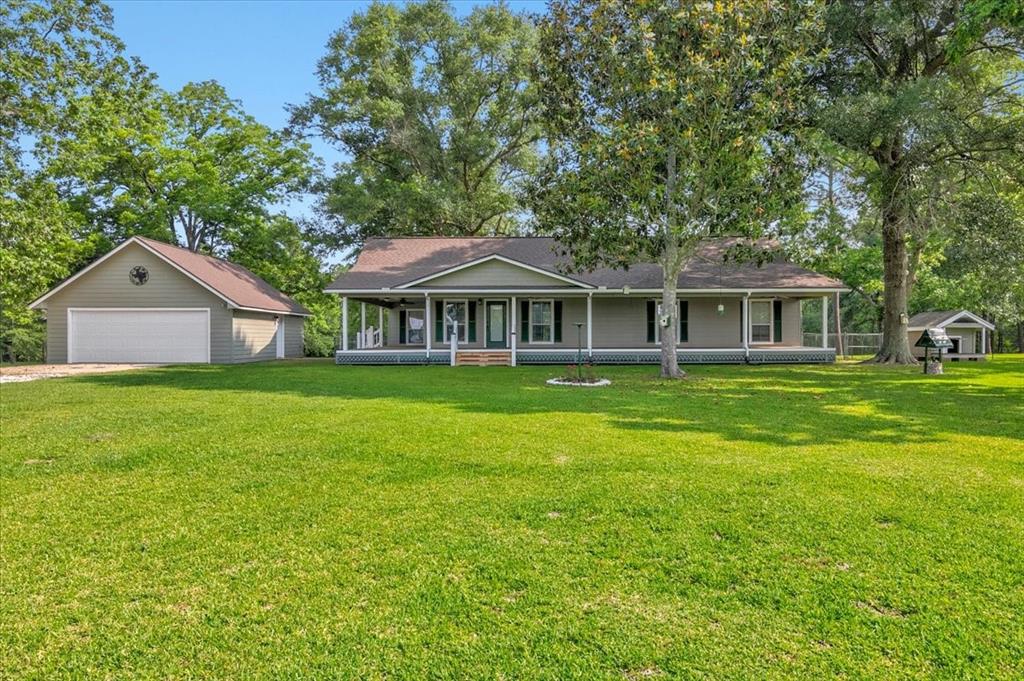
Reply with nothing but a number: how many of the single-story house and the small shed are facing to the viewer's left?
0

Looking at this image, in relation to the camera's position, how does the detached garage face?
facing the viewer and to the left of the viewer

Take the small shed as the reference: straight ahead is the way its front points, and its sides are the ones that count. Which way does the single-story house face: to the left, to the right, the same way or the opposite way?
the same way

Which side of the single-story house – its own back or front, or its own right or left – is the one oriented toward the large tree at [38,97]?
right

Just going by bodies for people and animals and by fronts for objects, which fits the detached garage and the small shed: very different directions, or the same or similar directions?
same or similar directions

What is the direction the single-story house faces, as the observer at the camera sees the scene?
facing the viewer

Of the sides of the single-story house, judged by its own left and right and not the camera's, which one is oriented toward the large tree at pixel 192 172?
right

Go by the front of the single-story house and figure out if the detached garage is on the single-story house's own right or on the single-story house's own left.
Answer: on the single-story house's own right

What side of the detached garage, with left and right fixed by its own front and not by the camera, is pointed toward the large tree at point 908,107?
left

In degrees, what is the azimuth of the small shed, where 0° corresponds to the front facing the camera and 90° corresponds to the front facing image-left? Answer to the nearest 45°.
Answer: approximately 315°

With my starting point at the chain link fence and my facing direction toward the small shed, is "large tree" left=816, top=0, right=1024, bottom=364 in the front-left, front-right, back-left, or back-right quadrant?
front-right

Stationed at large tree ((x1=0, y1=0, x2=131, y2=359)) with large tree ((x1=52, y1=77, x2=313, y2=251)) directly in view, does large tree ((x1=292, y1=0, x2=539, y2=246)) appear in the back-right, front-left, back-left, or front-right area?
front-right

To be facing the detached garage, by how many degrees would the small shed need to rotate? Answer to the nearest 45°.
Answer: approximately 90° to its right

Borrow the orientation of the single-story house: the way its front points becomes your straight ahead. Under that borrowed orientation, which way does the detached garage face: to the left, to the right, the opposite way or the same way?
the same way

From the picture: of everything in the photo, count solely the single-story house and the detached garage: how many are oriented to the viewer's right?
0
